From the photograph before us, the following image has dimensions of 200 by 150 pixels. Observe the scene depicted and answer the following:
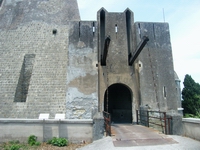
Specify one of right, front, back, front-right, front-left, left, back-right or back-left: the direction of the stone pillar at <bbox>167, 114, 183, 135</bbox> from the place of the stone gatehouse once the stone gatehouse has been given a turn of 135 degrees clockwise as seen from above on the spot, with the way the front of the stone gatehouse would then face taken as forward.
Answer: back

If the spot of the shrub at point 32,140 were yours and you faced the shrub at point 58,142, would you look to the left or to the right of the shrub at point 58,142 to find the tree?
left

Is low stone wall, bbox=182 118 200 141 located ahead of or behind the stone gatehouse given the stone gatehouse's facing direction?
ahead

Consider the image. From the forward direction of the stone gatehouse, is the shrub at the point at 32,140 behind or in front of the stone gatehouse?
in front

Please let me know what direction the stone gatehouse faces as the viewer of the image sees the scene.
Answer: facing the viewer

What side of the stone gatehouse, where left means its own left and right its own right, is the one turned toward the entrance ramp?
front

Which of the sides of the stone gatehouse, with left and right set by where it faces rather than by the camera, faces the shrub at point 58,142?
front

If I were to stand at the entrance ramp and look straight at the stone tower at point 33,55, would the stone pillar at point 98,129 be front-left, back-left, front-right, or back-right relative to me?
front-left

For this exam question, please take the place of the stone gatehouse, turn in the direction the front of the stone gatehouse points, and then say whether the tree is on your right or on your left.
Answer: on your left

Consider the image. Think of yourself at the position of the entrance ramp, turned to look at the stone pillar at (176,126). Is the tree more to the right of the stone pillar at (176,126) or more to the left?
left
